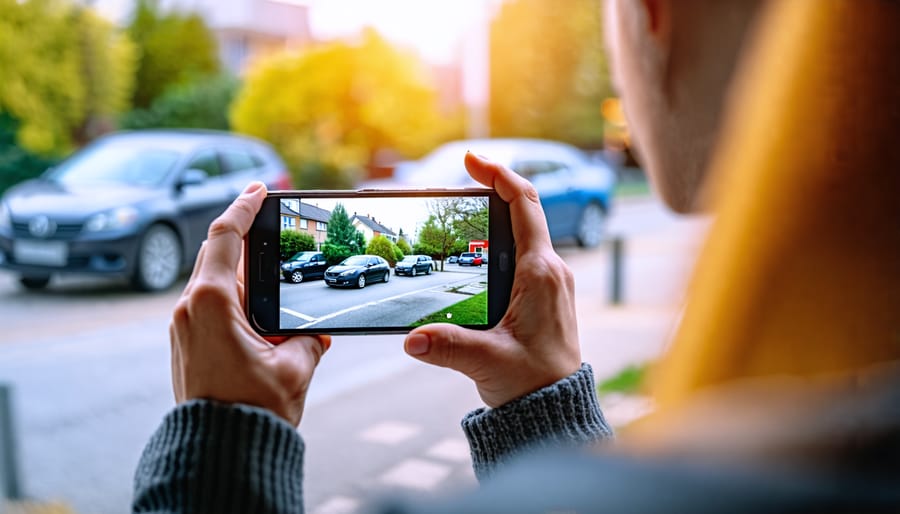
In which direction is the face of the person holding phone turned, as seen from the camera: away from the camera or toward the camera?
away from the camera

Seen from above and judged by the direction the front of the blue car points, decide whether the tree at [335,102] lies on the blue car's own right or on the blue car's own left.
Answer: on the blue car's own right

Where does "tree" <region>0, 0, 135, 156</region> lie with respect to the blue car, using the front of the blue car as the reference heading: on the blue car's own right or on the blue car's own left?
on the blue car's own right

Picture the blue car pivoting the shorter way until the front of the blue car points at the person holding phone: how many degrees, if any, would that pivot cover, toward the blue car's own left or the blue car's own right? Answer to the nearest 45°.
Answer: approximately 45° to the blue car's own left

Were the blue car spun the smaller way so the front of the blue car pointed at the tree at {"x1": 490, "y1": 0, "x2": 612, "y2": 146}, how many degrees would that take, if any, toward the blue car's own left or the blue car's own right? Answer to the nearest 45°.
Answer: approximately 135° to the blue car's own right

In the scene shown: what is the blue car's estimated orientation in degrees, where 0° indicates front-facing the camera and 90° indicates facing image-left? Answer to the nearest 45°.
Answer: approximately 45°

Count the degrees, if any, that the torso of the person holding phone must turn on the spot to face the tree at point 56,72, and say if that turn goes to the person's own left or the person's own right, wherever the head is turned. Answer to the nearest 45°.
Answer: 0° — they already face it

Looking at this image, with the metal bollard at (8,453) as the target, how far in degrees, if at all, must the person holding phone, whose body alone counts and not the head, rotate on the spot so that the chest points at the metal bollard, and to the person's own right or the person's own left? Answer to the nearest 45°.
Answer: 0° — they already face it

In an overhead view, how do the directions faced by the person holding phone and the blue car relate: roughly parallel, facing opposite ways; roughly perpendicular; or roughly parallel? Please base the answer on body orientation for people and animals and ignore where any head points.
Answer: roughly perpendicular

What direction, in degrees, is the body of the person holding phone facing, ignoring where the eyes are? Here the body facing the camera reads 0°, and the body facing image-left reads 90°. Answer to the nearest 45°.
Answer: approximately 135°
